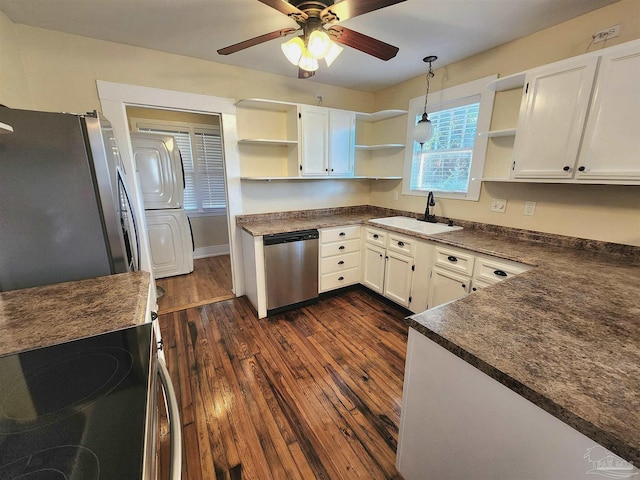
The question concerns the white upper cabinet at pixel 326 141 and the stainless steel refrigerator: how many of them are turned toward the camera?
1

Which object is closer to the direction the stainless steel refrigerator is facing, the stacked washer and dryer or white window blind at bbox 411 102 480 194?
the white window blind

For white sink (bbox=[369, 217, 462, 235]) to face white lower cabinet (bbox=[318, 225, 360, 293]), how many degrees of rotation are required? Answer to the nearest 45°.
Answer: approximately 45° to its right

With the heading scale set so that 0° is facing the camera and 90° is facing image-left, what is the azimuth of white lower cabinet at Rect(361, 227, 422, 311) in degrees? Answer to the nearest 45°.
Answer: approximately 45°

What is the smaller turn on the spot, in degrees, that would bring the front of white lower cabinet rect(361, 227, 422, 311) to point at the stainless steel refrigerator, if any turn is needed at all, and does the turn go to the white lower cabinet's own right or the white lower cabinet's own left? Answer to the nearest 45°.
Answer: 0° — it already faces it

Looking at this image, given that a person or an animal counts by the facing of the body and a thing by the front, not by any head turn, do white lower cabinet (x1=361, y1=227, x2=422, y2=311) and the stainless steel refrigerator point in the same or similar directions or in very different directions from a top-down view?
very different directions

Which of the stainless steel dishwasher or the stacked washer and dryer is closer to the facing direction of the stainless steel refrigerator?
the stainless steel dishwasher

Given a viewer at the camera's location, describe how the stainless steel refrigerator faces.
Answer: facing to the right of the viewer

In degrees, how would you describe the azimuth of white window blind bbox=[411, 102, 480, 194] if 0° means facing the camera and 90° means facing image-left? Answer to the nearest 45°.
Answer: approximately 45°

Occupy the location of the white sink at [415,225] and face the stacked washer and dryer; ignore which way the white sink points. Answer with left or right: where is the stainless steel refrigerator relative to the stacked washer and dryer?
left
